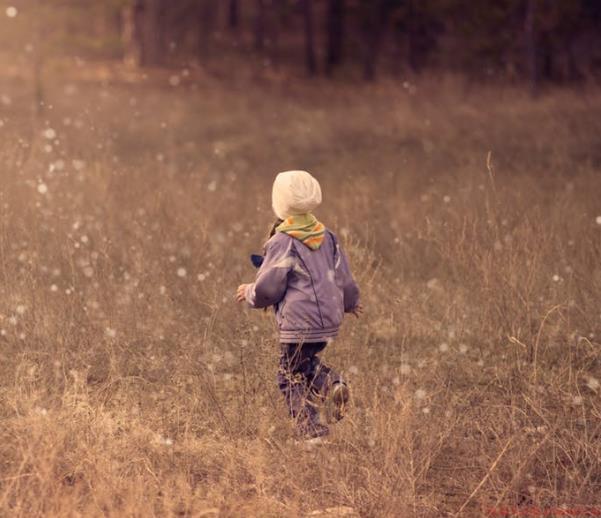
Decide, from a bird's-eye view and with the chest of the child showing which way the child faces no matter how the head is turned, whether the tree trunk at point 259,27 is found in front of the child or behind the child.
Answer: in front

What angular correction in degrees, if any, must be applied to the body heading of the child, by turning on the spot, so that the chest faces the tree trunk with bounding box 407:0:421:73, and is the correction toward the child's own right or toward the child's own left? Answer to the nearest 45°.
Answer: approximately 45° to the child's own right

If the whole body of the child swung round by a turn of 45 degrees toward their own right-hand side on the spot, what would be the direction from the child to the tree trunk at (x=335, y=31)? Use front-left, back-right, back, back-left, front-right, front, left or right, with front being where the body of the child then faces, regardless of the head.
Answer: front

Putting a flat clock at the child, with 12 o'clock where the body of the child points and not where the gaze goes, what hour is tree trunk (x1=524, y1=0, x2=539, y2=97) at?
The tree trunk is roughly at 2 o'clock from the child.

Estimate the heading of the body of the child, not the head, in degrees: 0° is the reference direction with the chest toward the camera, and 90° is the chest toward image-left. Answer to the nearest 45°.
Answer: approximately 135°

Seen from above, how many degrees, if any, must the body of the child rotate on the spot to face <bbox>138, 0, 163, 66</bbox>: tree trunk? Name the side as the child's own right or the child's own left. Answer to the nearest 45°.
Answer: approximately 45° to the child's own right

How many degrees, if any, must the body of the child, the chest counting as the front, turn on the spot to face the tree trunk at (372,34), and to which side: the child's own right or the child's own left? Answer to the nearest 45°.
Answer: approximately 45° to the child's own right

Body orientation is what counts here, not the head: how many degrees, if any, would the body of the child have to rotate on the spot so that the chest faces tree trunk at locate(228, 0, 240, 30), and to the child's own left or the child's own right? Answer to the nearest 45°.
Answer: approximately 45° to the child's own right
